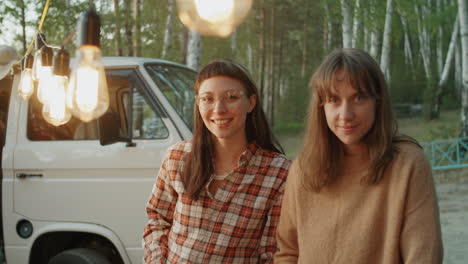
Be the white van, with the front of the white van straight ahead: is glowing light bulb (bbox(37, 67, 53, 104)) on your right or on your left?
on your right

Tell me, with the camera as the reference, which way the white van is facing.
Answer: facing the viewer and to the right of the viewer

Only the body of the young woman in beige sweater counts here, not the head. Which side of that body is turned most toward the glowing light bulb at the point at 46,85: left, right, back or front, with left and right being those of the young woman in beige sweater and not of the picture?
right

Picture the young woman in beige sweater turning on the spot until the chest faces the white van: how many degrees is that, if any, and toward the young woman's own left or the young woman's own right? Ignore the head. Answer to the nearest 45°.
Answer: approximately 135° to the young woman's own right

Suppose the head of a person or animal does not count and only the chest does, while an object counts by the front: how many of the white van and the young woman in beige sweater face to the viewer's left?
0

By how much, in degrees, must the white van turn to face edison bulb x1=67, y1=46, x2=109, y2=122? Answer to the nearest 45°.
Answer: approximately 45° to its right

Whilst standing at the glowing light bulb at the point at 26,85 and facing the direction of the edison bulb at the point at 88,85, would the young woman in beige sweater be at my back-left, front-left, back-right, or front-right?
front-left

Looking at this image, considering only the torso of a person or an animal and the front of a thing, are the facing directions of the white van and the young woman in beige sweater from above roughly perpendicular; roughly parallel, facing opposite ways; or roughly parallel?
roughly perpendicular

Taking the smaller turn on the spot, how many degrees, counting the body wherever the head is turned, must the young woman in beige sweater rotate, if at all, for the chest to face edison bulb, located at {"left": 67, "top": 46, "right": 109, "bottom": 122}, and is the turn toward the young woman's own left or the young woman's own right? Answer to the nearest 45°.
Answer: approximately 45° to the young woman's own right

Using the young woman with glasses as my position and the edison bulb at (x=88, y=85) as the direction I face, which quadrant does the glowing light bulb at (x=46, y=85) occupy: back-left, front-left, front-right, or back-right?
front-right

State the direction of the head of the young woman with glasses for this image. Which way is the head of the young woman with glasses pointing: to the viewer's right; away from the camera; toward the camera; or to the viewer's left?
toward the camera

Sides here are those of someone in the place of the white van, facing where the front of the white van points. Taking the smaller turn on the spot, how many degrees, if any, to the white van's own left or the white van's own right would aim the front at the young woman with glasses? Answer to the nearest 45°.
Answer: approximately 45° to the white van's own right

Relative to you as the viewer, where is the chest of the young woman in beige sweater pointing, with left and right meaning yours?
facing the viewer
